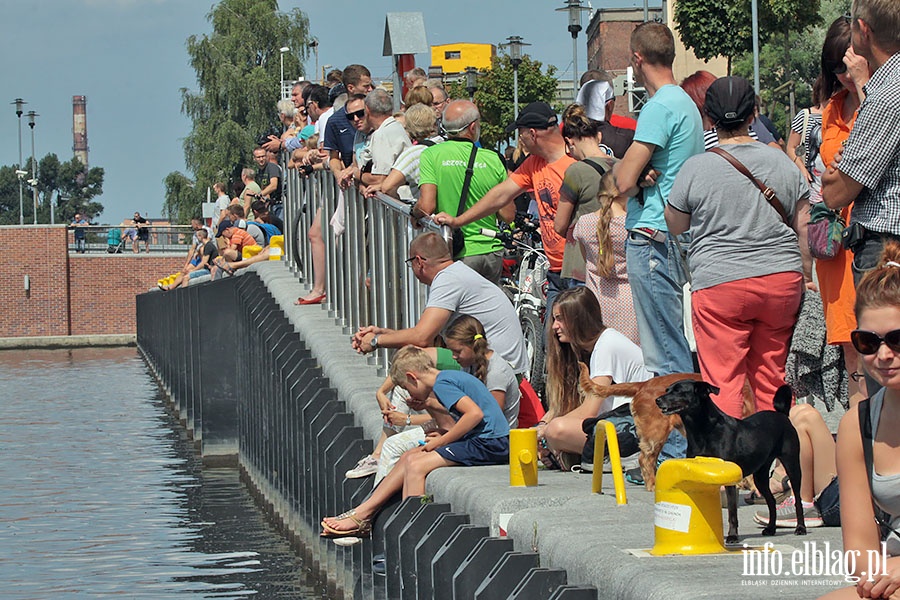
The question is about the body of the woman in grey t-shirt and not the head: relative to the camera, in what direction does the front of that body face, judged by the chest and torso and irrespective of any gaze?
away from the camera

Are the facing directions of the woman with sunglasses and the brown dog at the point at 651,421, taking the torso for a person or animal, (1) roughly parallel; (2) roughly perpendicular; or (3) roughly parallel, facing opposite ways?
roughly perpendicular

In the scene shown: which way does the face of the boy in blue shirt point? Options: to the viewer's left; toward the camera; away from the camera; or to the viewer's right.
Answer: to the viewer's left

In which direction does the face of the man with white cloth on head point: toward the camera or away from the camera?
away from the camera

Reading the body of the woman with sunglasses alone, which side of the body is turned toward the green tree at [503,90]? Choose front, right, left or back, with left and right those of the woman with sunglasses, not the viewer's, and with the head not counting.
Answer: back

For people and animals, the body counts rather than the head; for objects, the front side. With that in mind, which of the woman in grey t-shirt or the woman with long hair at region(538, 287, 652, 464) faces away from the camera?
the woman in grey t-shirt

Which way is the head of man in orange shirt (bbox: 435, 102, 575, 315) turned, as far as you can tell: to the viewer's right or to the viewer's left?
to the viewer's left

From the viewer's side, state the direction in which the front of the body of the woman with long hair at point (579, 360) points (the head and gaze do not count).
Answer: to the viewer's left

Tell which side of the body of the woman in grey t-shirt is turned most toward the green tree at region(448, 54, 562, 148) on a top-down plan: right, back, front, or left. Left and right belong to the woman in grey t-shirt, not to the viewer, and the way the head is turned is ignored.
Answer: front

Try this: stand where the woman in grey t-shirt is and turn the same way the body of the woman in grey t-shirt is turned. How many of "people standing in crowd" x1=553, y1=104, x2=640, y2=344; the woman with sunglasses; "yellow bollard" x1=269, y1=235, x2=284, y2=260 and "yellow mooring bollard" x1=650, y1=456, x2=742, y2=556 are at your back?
2

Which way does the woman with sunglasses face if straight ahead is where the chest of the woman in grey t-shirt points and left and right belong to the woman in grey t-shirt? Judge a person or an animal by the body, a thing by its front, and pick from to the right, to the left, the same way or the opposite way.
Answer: the opposite way
